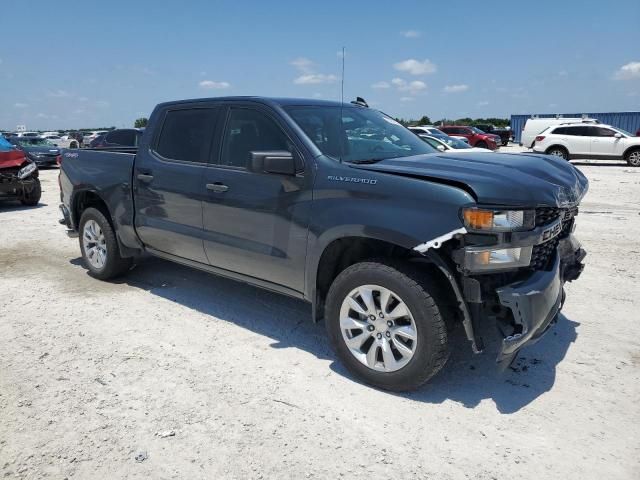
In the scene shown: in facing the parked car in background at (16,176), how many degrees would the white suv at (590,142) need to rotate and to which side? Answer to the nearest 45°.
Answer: approximately 135° to its right

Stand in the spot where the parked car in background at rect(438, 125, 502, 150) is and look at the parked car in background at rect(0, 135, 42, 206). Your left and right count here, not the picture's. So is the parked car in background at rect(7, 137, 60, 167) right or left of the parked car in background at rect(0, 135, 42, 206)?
right

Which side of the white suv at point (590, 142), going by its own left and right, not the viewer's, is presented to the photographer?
right

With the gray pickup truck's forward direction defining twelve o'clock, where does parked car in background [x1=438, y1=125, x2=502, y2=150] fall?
The parked car in background is roughly at 8 o'clock from the gray pickup truck.

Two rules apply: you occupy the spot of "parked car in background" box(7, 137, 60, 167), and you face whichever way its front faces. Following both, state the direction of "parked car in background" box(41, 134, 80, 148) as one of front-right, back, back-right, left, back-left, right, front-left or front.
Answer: back-left

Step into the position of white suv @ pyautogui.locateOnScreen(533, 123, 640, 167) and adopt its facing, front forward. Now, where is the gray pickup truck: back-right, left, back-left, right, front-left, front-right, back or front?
right

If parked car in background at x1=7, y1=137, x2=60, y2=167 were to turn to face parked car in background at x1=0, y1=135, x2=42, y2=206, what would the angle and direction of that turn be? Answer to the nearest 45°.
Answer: approximately 45° to its right

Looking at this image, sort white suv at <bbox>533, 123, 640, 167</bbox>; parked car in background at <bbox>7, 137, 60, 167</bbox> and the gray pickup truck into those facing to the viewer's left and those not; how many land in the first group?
0

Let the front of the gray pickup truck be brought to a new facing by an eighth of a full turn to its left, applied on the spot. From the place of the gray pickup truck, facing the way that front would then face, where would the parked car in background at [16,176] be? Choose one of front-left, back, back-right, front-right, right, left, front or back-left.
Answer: back-left

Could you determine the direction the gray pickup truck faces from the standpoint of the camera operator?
facing the viewer and to the right of the viewer

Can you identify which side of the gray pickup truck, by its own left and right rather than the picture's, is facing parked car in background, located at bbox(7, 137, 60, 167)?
back
